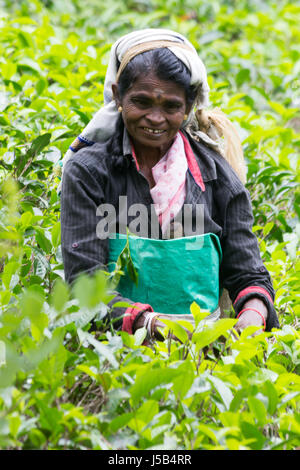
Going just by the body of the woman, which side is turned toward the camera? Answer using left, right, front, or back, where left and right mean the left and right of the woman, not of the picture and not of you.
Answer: front
